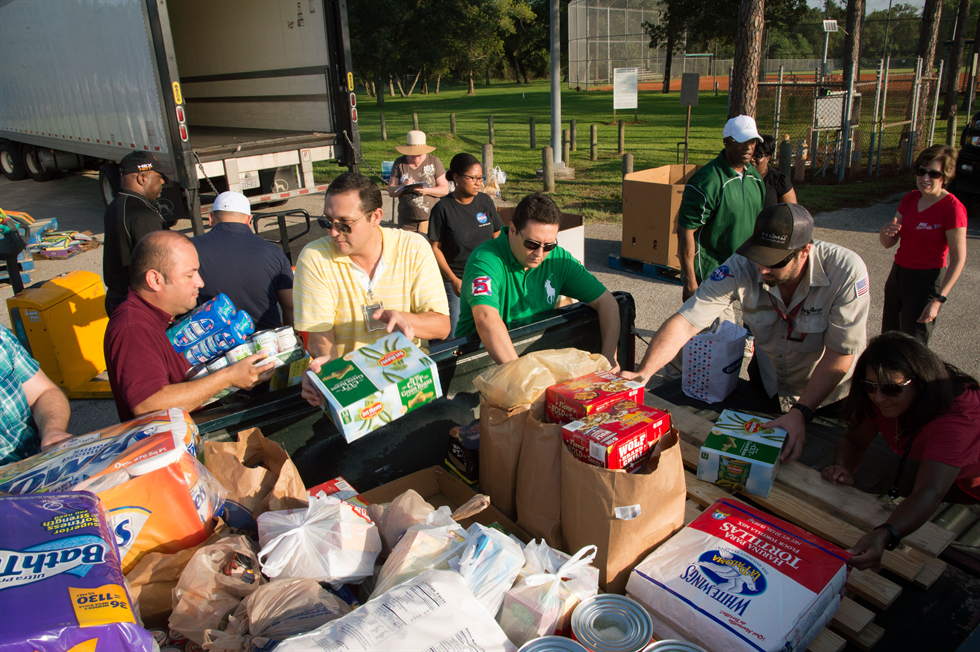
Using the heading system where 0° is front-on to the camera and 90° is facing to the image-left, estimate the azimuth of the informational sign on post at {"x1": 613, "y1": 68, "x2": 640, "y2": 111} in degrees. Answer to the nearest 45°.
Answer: approximately 0°

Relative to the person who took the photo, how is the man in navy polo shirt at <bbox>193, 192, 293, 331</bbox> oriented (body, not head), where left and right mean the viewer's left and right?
facing away from the viewer

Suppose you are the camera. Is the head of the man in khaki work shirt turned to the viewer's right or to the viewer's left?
to the viewer's left

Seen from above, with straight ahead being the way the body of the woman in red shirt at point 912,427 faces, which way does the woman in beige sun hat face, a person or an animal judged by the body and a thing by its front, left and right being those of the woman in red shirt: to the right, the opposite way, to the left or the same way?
to the left

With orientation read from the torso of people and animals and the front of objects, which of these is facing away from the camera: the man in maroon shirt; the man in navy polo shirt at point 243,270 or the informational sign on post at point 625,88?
the man in navy polo shirt

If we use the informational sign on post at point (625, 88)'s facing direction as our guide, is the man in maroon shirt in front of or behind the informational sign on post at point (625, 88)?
in front

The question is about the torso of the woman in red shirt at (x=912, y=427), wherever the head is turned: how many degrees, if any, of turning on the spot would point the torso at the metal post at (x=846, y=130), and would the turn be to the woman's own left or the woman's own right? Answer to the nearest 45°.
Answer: approximately 135° to the woman's own right

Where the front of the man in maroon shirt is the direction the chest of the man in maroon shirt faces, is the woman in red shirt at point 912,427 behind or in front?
in front

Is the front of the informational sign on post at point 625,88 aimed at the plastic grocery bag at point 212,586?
yes

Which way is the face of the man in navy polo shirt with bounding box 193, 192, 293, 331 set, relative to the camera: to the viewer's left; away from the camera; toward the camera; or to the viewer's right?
away from the camera

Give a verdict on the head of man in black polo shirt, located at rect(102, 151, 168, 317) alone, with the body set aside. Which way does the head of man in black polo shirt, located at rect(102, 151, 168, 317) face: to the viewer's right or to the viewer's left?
to the viewer's right
